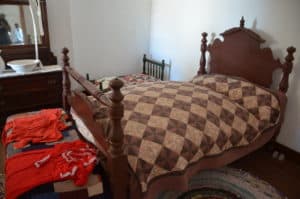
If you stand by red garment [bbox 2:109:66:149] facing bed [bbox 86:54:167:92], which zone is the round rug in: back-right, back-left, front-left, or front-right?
front-right

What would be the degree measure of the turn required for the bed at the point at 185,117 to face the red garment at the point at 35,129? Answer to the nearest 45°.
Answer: approximately 45° to its right

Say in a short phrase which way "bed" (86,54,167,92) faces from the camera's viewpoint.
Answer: facing the viewer and to the left of the viewer

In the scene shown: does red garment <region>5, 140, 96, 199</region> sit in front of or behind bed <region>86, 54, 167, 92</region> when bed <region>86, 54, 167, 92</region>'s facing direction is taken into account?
in front

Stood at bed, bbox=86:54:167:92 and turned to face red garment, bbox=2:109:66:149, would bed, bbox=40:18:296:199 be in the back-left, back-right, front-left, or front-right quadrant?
front-left

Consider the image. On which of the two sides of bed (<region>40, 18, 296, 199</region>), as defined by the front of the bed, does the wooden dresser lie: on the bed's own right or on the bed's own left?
on the bed's own right

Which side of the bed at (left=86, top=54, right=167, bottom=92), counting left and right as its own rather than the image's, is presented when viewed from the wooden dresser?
front

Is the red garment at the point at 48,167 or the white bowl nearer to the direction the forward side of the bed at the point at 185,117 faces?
the red garment

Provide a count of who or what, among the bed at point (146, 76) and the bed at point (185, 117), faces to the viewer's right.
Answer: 0

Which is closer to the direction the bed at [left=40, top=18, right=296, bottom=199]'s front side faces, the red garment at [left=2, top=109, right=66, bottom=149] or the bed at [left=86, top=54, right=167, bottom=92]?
the red garment
